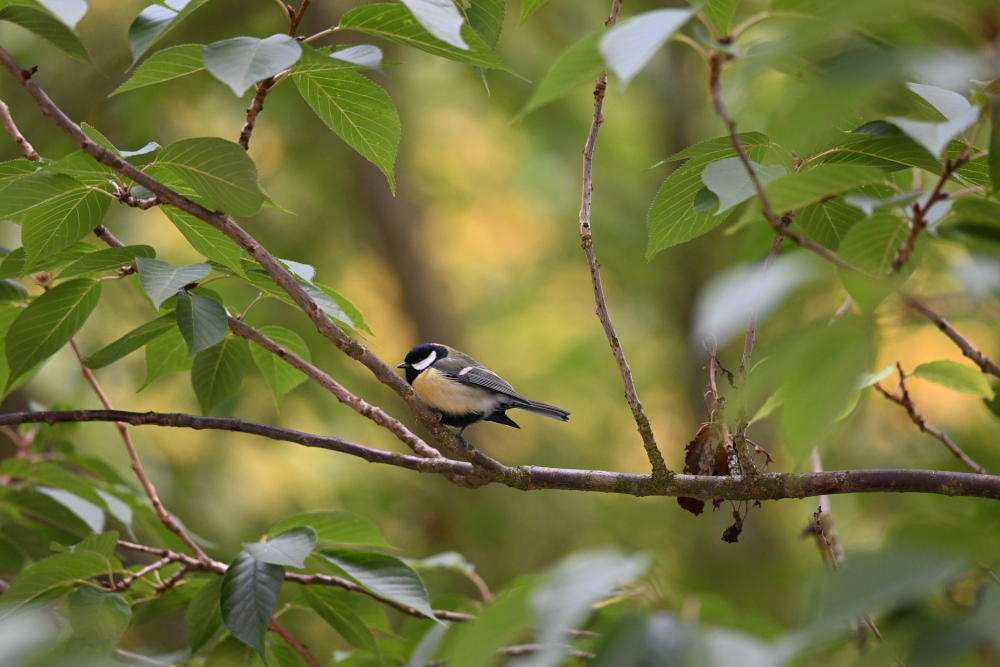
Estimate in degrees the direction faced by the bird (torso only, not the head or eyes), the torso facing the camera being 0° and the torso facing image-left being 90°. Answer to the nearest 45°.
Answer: approximately 90°

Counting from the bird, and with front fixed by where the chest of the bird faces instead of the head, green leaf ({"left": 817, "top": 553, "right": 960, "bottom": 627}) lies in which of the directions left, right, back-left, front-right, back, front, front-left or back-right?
left

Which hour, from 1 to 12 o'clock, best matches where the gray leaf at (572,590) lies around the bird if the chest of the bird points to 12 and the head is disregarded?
The gray leaf is roughly at 9 o'clock from the bird.
